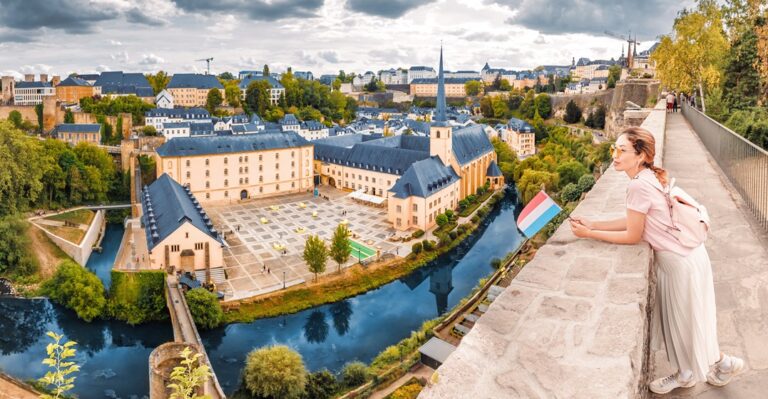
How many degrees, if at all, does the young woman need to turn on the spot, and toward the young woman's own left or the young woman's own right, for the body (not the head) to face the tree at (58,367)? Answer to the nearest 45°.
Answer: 0° — they already face it

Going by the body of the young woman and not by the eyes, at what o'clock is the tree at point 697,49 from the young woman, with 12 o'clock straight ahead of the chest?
The tree is roughly at 3 o'clock from the young woman.

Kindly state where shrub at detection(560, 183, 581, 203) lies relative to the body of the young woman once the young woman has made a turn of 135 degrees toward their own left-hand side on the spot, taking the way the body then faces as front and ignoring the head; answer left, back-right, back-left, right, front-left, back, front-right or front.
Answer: back-left

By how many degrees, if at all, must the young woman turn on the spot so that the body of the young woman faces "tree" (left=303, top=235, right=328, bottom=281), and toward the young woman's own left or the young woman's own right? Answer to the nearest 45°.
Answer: approximately 45° to the young woman's own right

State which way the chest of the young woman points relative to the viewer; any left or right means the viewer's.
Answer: facing to the left of the viewer

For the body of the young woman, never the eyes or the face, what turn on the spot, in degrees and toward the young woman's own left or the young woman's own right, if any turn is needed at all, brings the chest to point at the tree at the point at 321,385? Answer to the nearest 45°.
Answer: approximately 45° to the young woman's own right

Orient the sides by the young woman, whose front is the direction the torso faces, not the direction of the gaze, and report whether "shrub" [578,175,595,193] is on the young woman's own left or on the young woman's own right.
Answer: on the young woman's own right

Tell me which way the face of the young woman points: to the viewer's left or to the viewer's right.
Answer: to the viewer's left
